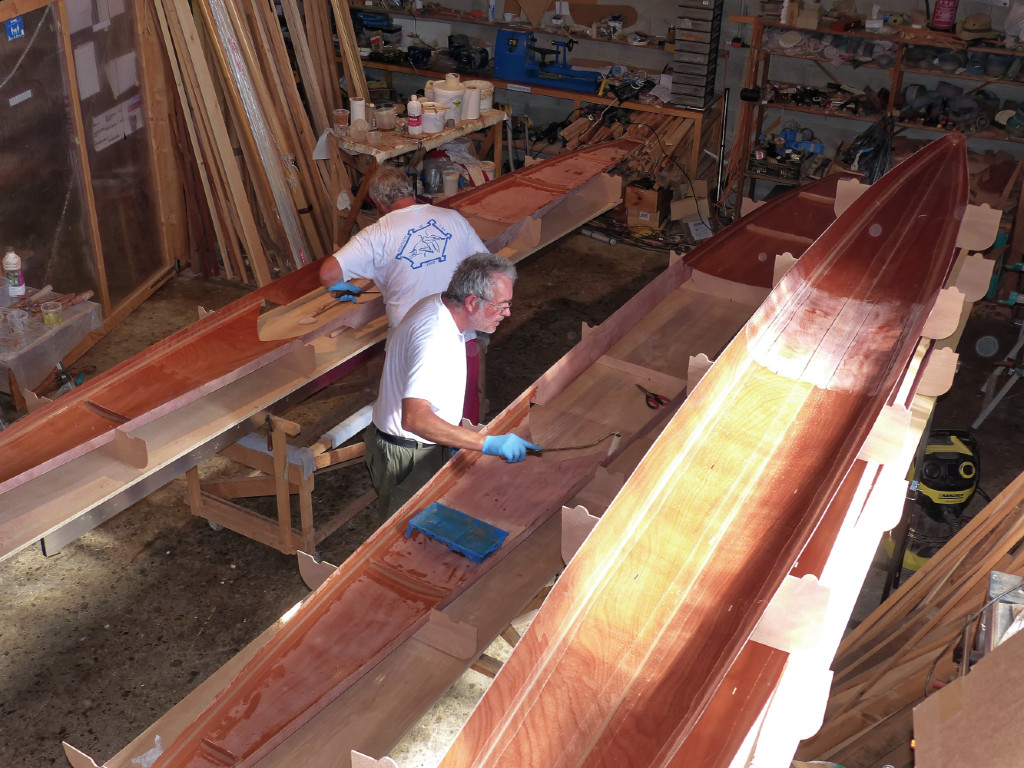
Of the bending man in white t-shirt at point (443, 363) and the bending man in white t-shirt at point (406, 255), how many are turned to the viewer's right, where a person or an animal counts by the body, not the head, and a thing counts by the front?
1

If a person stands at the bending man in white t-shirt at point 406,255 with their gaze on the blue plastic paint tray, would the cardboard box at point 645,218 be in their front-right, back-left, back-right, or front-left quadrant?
back-left

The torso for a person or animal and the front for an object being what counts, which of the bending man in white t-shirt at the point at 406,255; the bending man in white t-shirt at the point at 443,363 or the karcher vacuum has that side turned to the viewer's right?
the bending man in white t-shirt at the point at 443,363

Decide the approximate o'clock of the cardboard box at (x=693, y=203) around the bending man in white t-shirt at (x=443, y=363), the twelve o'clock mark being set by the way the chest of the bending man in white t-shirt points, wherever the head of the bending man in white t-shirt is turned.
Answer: The cardboard box is roughly at 10 o'clock from the bending man in white t-shirt.

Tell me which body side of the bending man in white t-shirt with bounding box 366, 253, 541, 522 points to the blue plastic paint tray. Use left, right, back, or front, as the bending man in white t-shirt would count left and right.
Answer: right

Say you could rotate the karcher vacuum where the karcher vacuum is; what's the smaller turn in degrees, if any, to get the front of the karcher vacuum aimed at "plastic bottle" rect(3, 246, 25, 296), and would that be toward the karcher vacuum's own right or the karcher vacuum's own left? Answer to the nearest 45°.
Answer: approximately 90° to the karcher vacuum's own right

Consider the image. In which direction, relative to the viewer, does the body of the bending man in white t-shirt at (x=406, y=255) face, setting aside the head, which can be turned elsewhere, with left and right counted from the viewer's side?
facing away from the viewer and to the left of the viewer

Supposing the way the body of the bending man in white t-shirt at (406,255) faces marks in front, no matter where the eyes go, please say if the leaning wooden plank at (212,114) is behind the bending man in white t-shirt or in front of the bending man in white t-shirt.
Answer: in front

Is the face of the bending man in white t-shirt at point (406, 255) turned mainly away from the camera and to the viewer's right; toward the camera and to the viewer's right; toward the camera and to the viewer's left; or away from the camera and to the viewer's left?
away from the camera and to the viewer's left

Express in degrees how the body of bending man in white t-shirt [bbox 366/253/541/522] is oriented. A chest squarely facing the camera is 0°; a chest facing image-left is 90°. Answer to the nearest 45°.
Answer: approximately 270°

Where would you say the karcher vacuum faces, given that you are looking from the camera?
facing the viewer

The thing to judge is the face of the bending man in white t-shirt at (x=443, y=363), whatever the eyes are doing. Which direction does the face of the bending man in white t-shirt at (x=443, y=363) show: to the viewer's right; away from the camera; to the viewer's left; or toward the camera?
to the viewer's right

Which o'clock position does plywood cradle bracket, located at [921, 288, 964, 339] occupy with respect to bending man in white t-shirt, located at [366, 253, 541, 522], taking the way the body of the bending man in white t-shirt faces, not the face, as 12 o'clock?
The plywood cradle bracket is roughly at 12 o'clock from the bending man in white t-shirt.

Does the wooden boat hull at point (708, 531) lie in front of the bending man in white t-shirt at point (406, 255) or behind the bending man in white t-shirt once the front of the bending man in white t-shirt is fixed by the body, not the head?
behind

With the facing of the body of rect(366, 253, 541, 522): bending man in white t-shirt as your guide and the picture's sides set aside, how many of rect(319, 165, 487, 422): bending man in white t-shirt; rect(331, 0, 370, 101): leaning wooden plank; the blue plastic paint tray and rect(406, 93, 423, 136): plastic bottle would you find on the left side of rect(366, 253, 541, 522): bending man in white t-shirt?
3

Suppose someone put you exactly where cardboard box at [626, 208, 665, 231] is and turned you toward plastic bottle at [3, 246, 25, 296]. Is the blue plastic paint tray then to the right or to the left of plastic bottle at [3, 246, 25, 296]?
left

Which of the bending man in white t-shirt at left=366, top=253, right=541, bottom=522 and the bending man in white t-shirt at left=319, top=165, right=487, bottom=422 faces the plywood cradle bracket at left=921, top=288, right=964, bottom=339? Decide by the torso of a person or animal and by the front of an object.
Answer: the bending man in white t-shirt at left=366, top=253, right=541, bottom=522
